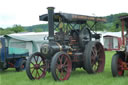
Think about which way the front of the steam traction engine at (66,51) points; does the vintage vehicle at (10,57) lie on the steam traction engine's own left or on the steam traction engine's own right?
on the steam traction engine's own right

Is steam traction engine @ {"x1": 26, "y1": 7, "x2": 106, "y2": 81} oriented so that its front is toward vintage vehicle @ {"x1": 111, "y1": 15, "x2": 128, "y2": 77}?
no

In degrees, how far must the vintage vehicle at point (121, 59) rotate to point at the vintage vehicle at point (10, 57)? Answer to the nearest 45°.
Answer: approximately 45° to its right

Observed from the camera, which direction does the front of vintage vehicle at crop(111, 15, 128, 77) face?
facing the viewer and to the left of the viewer

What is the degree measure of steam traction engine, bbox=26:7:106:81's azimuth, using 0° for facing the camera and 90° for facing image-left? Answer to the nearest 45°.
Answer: approximately 45°

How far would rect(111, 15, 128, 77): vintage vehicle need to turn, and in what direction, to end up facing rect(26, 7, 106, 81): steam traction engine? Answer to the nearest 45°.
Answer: approximately 45° to its right

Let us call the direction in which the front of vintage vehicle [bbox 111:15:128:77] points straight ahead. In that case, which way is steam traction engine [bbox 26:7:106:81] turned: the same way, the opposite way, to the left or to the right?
the same way

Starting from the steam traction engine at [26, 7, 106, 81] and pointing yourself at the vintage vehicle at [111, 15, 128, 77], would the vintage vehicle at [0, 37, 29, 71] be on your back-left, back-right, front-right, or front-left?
back-left

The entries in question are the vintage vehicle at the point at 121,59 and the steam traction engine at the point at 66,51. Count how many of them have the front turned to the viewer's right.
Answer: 0
